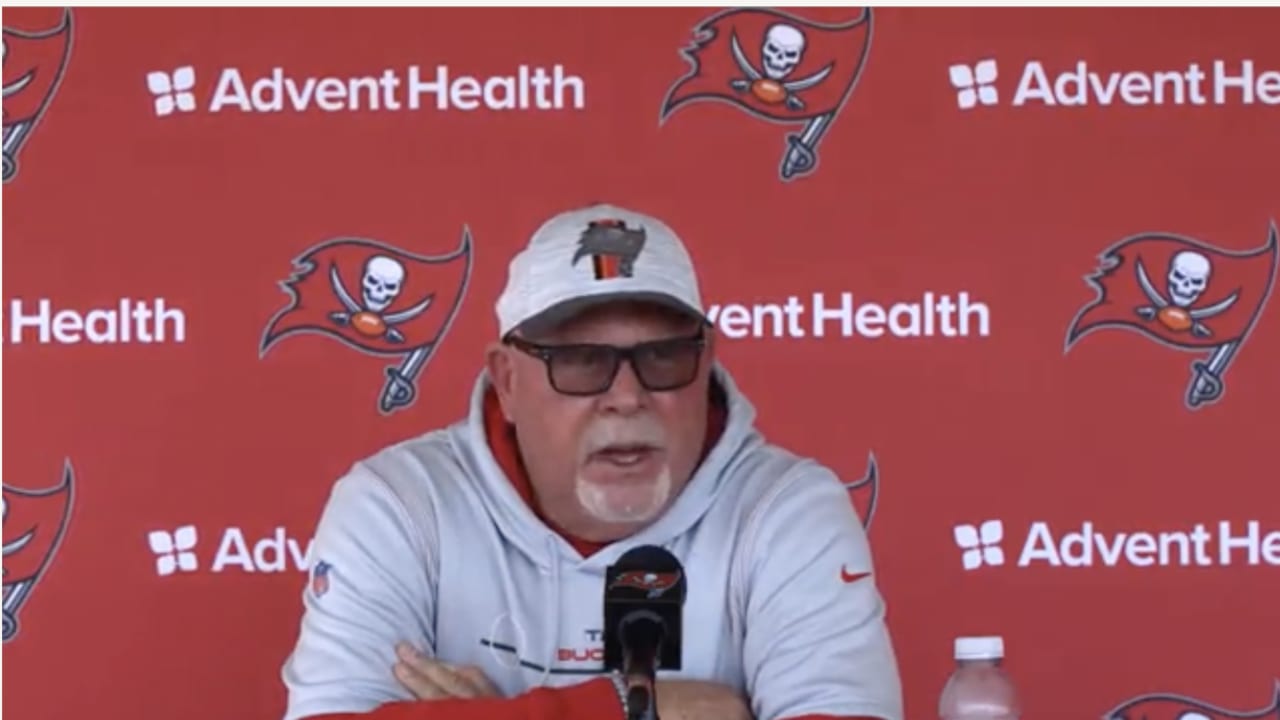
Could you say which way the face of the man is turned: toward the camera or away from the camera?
toward the camera

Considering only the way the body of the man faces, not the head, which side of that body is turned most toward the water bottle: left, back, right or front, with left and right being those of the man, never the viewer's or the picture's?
left

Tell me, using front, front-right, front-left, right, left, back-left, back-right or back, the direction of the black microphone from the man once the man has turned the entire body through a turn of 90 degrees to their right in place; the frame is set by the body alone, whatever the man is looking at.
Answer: left

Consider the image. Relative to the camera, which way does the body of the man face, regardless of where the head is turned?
toward the camera
